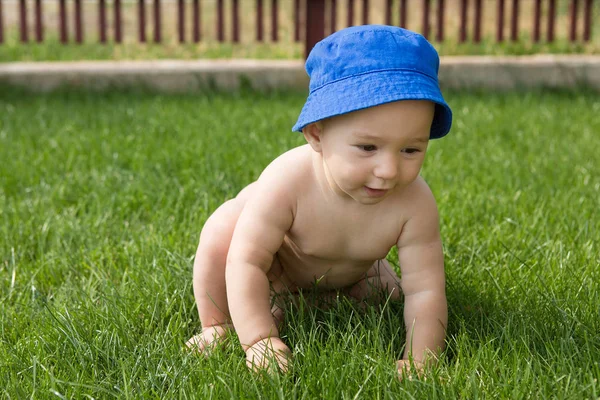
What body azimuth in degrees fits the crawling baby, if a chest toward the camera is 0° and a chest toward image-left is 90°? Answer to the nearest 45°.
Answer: approximately 315°

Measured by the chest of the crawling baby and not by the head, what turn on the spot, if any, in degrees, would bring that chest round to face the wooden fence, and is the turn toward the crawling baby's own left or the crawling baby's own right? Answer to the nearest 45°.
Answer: approximately 135° to the crawling baby's own left

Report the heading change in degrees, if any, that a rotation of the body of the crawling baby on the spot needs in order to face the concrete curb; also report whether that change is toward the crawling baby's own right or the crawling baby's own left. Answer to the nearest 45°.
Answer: approximately 135° to the crawling baby's own left

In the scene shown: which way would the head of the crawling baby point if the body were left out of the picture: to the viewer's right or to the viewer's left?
to the viewer's right
